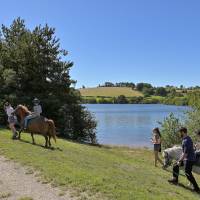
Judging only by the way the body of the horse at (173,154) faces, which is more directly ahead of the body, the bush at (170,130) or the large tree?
the large tree

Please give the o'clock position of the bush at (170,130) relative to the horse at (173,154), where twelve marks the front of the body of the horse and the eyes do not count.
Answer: The bush is roughly at 3 o'clock from the horse.

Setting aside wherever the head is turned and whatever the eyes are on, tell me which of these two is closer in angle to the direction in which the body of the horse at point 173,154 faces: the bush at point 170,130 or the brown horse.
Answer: the brown horse

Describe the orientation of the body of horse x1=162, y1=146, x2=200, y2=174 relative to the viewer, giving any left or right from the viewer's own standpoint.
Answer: facing to the left of the viewer

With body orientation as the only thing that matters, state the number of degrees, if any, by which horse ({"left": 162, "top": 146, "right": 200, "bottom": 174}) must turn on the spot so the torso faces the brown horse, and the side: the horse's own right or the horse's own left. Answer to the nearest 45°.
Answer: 0° — it already faces it

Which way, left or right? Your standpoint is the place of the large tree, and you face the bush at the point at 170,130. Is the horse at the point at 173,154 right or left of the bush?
right

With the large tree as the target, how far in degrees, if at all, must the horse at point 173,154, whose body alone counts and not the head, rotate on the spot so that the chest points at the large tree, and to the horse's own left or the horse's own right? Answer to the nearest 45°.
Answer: approximately 45° to the horse's own right

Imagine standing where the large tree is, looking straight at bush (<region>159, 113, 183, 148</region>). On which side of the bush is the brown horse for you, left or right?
right
